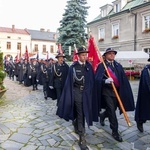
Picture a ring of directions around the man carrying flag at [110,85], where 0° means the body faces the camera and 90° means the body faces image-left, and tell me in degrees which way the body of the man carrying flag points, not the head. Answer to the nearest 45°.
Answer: approximately 315°

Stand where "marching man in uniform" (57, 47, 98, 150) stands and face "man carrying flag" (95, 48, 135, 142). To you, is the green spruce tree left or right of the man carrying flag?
left

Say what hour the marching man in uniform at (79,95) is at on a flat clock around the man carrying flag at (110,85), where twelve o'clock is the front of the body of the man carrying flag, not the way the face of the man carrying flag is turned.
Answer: The marching man in uniform is roughly at 3 o'clock from the man carrying flag.

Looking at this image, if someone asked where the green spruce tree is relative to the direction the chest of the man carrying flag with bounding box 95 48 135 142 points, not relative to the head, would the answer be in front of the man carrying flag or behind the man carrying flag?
behind
